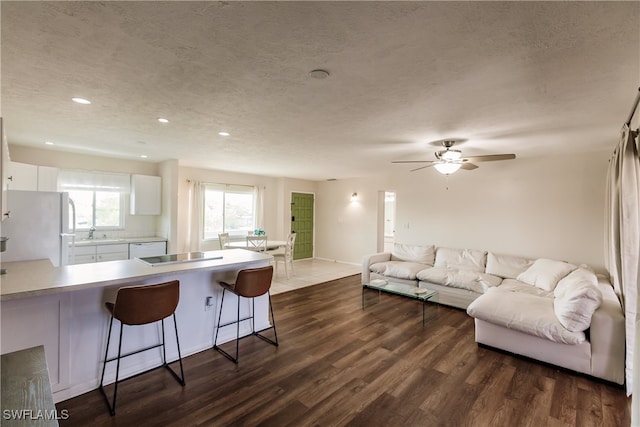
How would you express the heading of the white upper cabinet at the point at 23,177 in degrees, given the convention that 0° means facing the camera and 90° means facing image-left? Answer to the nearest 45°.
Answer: approximately 0°

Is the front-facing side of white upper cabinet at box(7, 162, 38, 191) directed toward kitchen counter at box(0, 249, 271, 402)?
yes

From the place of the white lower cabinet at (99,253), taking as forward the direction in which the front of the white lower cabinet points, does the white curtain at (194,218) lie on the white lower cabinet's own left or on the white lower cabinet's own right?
on the white lower cabinet's own left

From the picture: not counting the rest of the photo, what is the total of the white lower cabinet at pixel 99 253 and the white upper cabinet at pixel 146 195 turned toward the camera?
2

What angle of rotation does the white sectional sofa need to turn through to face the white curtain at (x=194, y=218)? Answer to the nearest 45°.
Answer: approximately 45° to its right

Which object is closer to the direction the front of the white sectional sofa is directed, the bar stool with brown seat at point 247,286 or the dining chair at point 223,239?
the bar stool with brown seat

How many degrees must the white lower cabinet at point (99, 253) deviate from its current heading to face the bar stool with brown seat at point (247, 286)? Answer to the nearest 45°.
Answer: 0° — it already faces it

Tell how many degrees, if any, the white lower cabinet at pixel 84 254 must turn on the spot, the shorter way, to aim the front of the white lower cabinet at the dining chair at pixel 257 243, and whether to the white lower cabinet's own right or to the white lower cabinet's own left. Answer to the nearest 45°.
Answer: approximately 90° to the white lower cabinet's own left
